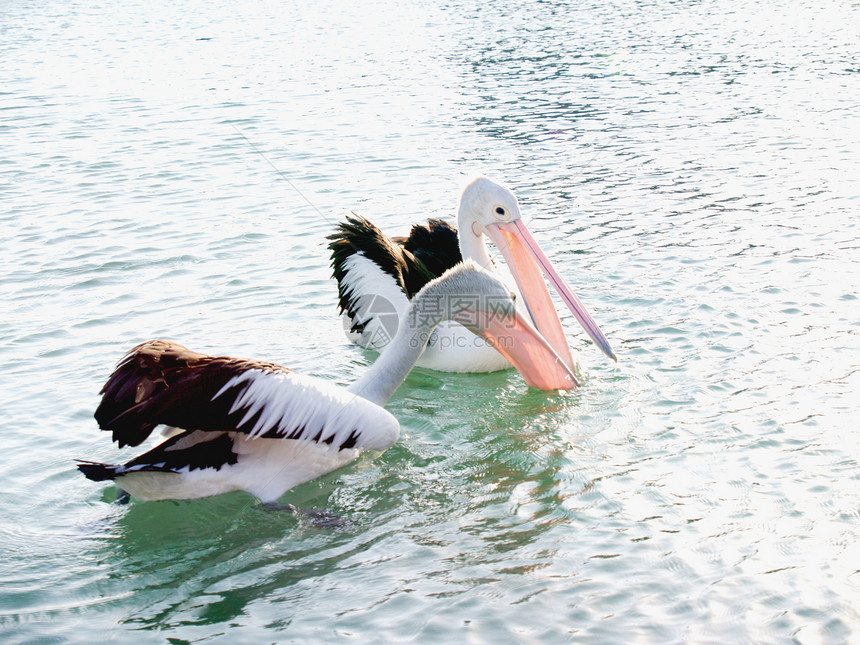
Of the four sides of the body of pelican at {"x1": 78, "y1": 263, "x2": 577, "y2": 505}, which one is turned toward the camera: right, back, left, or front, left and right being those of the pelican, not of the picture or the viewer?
right

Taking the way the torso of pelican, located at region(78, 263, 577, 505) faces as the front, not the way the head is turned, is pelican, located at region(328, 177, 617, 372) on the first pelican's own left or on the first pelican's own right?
on the first pelican's own left

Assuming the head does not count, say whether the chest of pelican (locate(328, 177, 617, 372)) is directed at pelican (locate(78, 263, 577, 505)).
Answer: no

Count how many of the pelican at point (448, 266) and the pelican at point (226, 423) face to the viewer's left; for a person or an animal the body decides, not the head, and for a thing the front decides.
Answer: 0
